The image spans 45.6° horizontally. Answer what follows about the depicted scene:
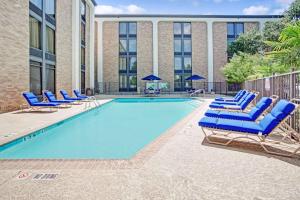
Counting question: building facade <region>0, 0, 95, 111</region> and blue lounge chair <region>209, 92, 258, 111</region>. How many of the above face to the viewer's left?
1

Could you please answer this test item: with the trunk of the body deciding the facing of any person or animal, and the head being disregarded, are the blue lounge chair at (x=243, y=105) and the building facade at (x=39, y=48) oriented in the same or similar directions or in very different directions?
very different directions

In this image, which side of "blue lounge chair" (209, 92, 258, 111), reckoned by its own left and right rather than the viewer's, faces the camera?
left

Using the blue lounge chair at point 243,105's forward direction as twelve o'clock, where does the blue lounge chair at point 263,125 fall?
the blue lounge chair at point 263,125 is roughly at 9 o'clock from the blue lounge chair at point 243,105.

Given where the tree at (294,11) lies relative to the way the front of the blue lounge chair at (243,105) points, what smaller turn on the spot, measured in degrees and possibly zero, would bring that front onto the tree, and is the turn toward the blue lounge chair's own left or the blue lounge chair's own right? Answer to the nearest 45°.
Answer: approximately 90° to the blue lounge chair's own right

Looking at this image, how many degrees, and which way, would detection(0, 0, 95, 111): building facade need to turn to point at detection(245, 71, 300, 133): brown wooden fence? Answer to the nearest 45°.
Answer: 0° — it already faces it

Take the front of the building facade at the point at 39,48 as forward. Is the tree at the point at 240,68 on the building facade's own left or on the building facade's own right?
on the building facade's own left
